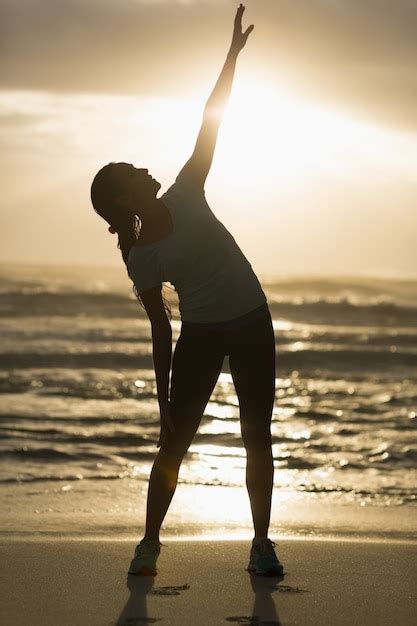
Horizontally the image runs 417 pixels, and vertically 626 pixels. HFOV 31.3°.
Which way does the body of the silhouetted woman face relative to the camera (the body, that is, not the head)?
toward the camera
